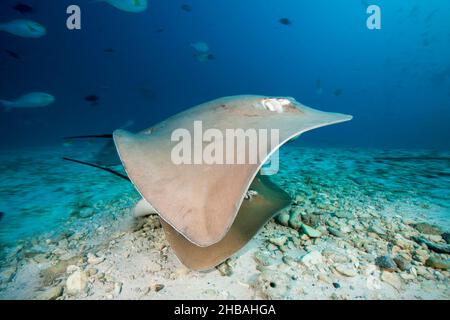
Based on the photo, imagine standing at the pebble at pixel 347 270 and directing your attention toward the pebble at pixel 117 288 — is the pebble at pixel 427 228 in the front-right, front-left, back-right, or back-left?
back-right

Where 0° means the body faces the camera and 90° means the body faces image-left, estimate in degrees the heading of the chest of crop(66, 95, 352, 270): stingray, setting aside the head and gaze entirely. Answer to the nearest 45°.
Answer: approximately 270°

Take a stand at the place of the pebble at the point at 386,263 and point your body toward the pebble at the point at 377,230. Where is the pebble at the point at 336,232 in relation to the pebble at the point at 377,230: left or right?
left
